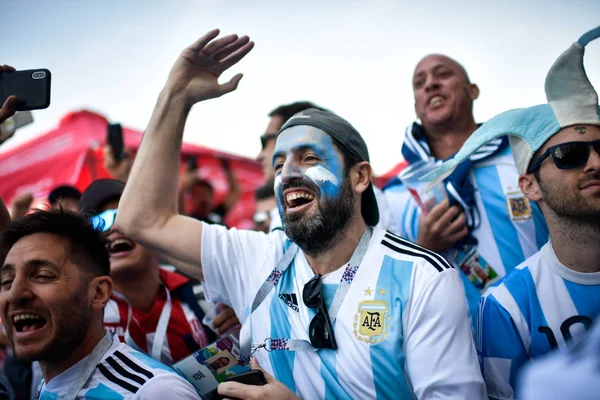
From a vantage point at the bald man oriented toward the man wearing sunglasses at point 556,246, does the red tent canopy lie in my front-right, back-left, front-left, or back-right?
back-right

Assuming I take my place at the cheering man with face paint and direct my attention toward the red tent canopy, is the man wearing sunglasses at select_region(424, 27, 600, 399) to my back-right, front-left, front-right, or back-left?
back-right

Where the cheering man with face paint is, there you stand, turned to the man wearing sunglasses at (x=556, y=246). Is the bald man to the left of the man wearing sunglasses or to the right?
left

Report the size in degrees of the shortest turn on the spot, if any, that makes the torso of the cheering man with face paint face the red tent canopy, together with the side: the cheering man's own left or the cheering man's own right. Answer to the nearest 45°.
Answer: approximately 90° to the cheering man's own right

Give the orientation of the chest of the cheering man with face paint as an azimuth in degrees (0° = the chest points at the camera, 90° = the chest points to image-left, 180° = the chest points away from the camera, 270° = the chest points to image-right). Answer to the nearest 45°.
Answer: approximately 45°

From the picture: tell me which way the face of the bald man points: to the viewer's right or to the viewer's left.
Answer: to the viewer's left

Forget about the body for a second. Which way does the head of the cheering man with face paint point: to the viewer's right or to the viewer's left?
to the viewer's left

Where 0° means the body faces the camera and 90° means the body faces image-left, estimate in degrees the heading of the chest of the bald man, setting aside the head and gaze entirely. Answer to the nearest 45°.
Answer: approximately 45°

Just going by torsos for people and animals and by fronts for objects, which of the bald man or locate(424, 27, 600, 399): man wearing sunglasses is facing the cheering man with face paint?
the bald man
